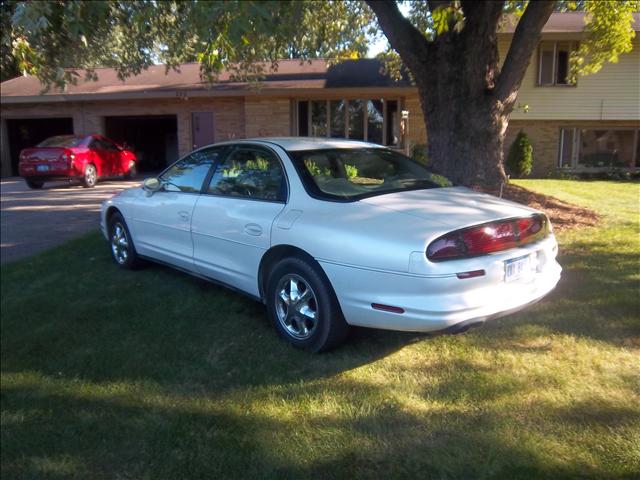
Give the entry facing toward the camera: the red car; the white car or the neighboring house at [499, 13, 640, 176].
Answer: the neighboring house

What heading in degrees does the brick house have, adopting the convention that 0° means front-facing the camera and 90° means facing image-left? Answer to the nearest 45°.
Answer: approximately 0°

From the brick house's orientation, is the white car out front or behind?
out front

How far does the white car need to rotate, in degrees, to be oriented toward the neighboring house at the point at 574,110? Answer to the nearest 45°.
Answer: approximately 90° to its right

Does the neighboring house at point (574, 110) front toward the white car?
yes

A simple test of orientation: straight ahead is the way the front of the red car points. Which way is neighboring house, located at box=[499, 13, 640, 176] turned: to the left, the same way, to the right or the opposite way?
the opposite way

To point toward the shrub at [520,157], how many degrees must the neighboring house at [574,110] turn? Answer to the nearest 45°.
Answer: approximately 45° to its right

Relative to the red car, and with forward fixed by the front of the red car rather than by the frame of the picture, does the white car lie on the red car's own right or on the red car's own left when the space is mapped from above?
on the red car's own right

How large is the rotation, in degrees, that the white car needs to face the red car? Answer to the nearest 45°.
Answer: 0° — it already faces it

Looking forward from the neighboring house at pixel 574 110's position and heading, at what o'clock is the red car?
The red car is roughly at 2 o'clock from the neighboring house.

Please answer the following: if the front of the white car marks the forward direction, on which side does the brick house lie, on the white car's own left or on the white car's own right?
on the white car's own right

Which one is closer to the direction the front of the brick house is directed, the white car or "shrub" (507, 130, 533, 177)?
the white car

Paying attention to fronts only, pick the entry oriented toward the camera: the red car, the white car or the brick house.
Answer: the brick house

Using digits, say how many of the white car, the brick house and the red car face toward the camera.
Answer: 1

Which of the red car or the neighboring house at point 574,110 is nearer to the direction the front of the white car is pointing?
the red car

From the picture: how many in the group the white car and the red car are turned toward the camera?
0

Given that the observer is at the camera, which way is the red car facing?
facing away from the viewer and to the right of the viewer

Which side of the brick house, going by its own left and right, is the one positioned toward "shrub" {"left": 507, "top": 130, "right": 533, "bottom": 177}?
left
